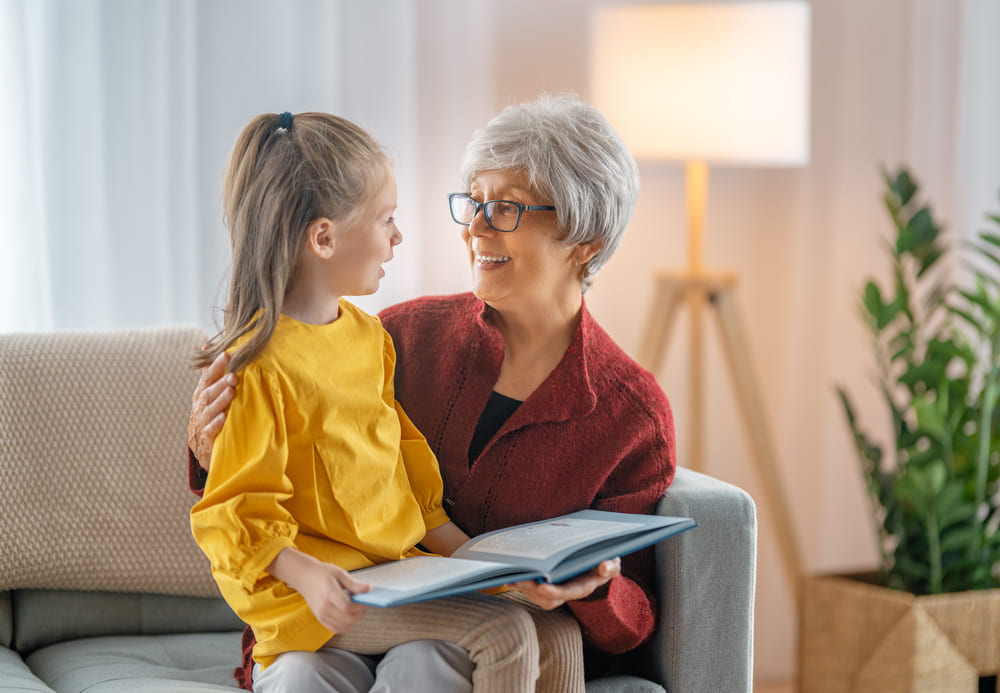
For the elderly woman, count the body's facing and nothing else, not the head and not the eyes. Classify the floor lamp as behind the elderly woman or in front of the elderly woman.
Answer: behind

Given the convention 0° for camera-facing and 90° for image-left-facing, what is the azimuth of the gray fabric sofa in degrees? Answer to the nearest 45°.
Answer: approximately 0°

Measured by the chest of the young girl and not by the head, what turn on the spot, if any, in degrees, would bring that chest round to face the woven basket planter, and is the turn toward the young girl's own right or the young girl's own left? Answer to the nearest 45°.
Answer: approximately 90° to the young girl's own left

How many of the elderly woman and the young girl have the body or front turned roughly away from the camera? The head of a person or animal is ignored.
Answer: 0

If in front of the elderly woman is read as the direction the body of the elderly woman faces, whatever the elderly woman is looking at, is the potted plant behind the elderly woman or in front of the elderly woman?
behind

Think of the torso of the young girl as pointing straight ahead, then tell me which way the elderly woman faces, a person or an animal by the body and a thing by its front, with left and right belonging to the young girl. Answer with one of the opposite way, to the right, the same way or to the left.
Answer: to the right

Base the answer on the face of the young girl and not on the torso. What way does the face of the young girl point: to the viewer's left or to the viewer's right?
to the viewer's right

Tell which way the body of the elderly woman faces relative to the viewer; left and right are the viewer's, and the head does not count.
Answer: facing the viewer and to the left of the viewer

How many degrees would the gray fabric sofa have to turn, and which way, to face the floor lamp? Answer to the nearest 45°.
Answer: approximately 135° to its left

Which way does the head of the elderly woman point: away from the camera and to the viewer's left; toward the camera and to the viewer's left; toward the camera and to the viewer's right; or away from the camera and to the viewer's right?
toward the camera and to the viewer's left

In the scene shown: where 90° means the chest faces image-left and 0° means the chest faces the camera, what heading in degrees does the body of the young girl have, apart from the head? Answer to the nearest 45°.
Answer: approximately 315°
